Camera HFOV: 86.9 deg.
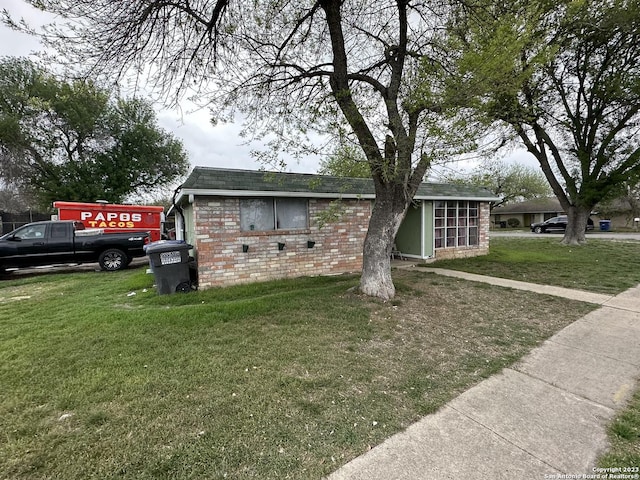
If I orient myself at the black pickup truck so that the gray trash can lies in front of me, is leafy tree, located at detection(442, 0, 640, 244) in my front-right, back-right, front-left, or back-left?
front-left

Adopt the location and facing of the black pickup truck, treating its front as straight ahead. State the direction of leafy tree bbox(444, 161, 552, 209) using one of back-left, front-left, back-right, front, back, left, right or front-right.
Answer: back

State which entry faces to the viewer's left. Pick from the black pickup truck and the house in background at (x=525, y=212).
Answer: the black pickup truck

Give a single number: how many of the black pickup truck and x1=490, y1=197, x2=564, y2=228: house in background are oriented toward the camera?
1

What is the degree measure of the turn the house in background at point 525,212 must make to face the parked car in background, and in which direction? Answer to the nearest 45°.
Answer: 0° — it already faces it

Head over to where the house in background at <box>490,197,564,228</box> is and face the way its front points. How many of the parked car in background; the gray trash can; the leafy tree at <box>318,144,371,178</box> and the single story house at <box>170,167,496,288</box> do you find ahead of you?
4

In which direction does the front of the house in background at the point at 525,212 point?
toward the camera

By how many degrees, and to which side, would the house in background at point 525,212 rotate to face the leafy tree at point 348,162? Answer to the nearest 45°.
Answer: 0° — it already faces it

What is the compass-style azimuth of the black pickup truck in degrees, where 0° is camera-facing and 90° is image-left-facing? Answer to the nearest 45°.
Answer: approximately 90°

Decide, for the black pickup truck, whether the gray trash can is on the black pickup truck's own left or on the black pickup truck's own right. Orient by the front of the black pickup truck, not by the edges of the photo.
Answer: on the black pickup truck's own left

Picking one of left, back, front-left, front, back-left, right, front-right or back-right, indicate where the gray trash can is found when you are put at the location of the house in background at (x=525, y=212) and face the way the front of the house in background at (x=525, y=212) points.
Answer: front

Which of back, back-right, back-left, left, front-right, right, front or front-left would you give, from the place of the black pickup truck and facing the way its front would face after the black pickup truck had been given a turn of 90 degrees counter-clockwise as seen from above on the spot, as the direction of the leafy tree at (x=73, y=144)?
back

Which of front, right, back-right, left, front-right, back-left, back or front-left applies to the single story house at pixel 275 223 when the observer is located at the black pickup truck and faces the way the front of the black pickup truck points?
back-left
